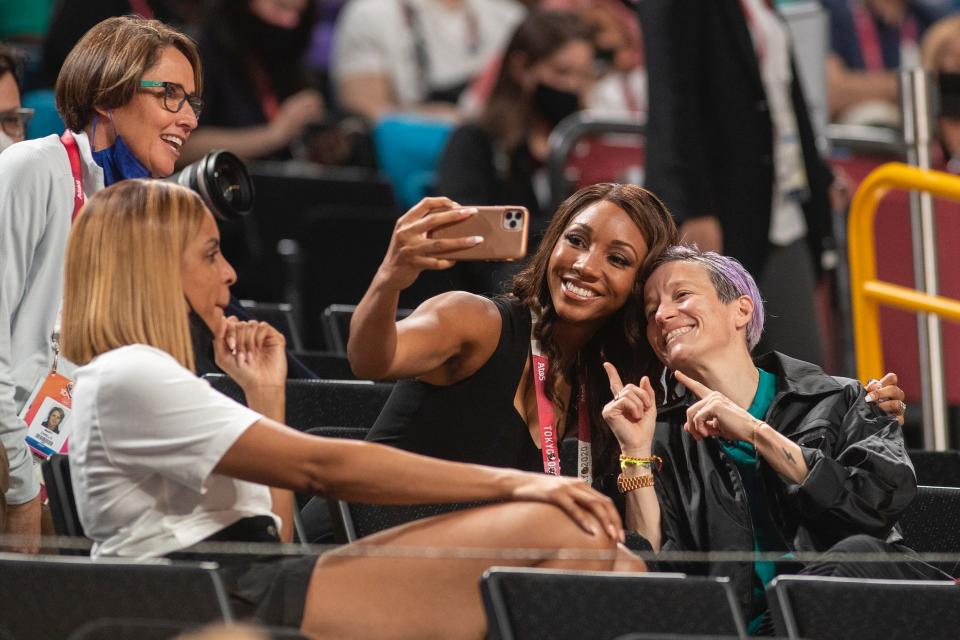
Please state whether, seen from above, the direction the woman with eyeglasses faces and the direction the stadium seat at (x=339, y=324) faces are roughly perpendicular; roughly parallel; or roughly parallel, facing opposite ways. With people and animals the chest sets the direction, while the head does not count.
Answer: roughly perpendicular

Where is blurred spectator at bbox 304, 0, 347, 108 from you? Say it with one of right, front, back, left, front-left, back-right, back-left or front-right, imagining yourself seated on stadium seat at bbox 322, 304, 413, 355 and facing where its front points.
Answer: back

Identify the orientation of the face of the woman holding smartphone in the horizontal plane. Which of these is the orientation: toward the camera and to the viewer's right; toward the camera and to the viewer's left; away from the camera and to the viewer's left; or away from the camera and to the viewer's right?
toward the camera and to the viewer's left

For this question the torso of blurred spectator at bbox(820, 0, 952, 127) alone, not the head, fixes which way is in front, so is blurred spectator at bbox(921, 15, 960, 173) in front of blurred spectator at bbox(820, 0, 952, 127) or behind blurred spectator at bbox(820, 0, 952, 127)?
in front

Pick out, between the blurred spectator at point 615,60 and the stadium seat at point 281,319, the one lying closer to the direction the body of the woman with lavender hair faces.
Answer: the stadium seat

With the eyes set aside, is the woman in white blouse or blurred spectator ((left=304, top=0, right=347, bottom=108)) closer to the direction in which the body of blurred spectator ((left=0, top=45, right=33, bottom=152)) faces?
the woman in white blouse

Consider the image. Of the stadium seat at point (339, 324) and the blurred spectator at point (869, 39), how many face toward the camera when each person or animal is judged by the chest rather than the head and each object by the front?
2

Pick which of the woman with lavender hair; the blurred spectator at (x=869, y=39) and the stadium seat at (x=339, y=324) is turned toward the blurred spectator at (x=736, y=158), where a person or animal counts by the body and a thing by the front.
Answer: the blurred spectator at (x=869, y=39)

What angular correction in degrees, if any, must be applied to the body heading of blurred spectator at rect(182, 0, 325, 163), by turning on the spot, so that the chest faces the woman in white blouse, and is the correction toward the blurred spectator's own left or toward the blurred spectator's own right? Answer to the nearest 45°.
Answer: approximately 45° to the blurred spectator's own right

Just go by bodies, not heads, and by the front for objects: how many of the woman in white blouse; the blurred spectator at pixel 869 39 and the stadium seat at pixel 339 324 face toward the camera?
2

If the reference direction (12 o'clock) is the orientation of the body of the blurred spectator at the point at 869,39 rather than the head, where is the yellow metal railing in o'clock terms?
The yellow metal railing is roughly at 12 o'clock from the blurred spectator.

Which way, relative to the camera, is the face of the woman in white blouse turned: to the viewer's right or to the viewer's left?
to the viewer's right

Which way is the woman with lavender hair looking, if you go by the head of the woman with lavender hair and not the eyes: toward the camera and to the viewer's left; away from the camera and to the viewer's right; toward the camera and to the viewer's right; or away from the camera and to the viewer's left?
toward the camera and to the viewer's left

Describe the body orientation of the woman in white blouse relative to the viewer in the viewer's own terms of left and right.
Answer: facing to the right of the viewer
